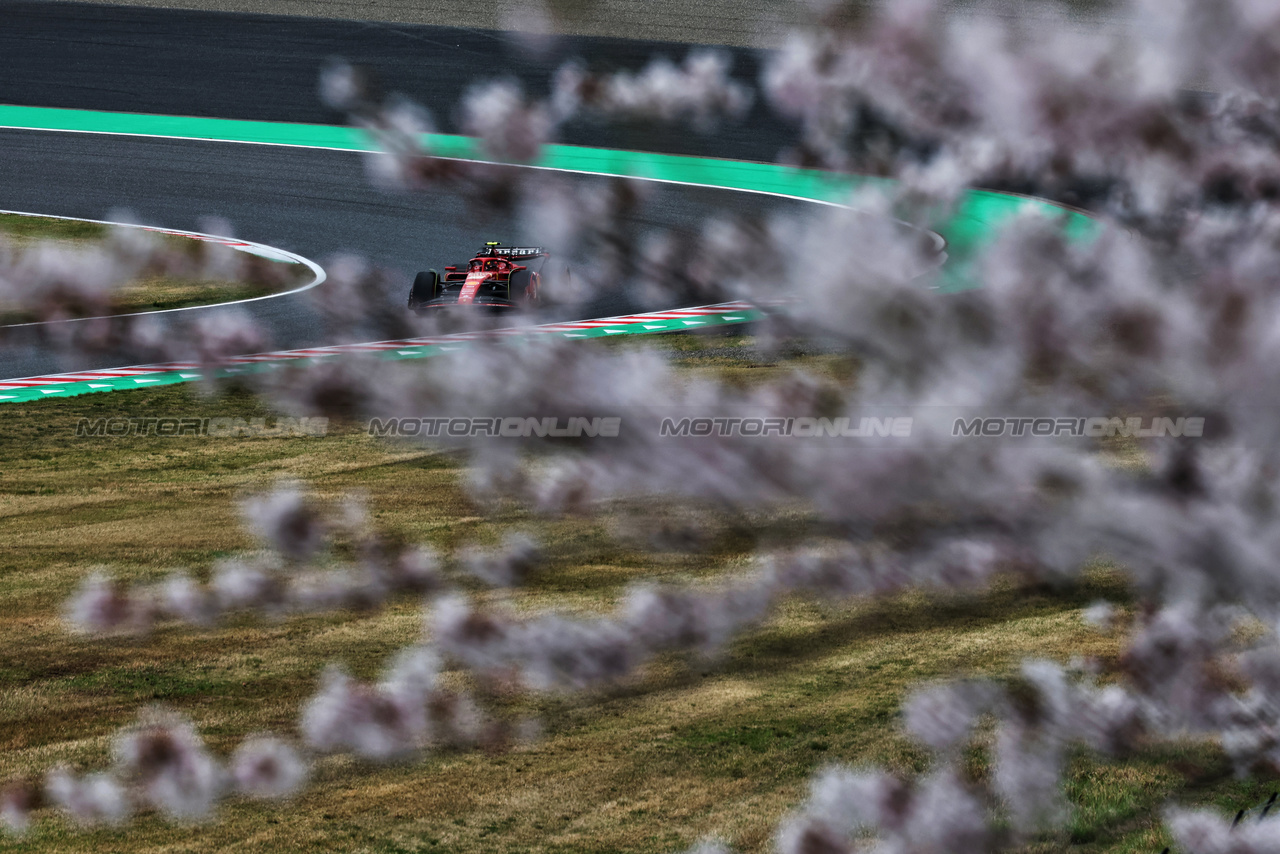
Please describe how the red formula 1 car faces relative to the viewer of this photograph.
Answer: facing the viewer
